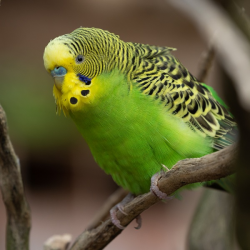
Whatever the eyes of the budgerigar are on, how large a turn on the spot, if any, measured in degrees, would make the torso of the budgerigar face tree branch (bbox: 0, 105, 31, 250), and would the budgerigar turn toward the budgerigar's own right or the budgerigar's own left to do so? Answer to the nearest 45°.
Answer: approximately 45° to the budgerigar's own right

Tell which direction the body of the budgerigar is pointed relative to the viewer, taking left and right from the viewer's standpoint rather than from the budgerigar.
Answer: facing the viewer and to the left of the viewer
